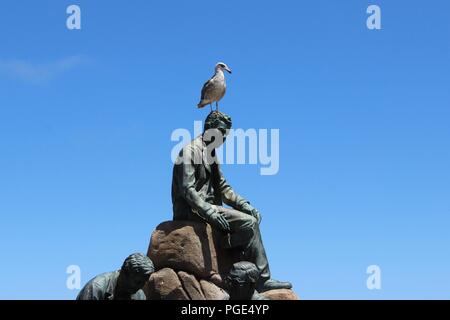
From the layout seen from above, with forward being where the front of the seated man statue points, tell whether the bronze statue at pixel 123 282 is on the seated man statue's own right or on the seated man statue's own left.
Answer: on the seated man statue's own right

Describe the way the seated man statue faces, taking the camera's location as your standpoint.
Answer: facing the viewer and to the right of the viewer
